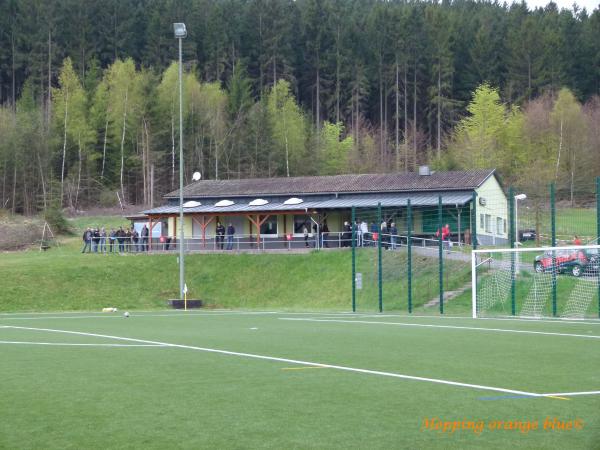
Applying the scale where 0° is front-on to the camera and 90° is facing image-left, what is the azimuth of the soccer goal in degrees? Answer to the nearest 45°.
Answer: approximately 0°
